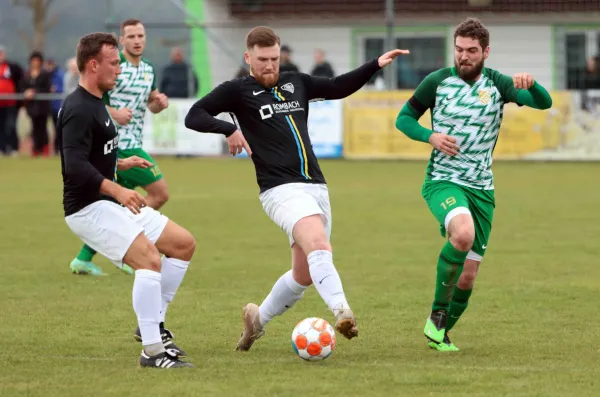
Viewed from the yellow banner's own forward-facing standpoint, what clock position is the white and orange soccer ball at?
The white and orange soccer ball is roughly at 12 o'clock from the yellow banner.

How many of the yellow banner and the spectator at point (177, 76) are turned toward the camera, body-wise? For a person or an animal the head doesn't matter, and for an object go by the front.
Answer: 2

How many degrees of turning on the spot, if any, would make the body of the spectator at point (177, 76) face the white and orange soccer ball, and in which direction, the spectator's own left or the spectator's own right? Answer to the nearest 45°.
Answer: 0° — they already face it

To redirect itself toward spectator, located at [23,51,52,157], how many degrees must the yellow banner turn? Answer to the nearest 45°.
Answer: approximately 90° to its right

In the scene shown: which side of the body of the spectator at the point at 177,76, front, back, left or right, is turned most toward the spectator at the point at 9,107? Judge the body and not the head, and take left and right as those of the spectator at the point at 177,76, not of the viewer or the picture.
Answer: right

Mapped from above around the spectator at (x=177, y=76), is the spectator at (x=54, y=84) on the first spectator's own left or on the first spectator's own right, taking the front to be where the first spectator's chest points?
on the first spectator's own right

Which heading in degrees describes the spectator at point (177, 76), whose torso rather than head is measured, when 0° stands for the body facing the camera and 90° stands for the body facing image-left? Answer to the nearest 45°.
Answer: approximately 0°

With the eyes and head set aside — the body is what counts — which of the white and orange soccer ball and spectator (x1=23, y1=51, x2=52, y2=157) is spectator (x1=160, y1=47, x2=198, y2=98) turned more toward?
the white and orange soccer ball

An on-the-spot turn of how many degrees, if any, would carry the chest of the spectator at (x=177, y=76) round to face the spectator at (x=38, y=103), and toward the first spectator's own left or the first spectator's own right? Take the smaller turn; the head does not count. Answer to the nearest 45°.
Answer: approximately 90° to the first spectator's own right

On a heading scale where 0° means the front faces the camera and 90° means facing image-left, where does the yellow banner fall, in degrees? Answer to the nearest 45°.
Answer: approximately 0°
